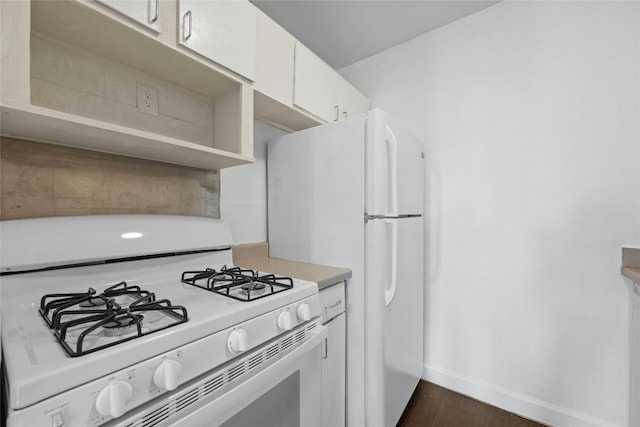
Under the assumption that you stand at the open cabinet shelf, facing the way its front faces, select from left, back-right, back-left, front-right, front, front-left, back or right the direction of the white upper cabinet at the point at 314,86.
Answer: front-left

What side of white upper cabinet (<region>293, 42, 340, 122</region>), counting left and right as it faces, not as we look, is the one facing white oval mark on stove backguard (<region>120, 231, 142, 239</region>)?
right

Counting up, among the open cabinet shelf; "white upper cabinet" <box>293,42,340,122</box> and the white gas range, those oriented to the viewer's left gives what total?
0

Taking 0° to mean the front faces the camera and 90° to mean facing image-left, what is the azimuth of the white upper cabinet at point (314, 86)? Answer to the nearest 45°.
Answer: approximately 315°

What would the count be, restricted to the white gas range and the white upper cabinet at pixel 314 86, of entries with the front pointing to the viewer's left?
0

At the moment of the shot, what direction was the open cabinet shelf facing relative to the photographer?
facing the viewer and to the right of the viewer

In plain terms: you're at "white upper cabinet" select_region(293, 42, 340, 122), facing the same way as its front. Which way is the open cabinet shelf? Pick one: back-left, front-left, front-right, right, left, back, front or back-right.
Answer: right
